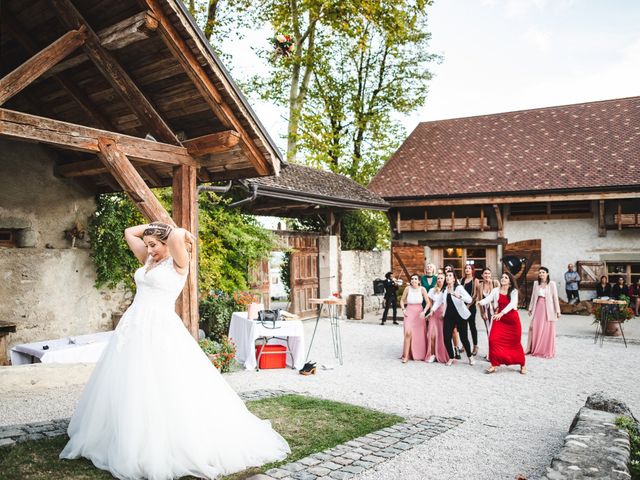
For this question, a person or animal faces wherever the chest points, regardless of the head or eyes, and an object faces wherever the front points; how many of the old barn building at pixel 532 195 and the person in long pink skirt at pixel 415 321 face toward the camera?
2

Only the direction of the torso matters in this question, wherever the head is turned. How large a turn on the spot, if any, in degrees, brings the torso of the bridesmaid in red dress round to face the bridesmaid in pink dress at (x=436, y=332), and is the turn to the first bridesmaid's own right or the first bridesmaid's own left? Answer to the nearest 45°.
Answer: approximately 90° to the first bridesmaid's own right

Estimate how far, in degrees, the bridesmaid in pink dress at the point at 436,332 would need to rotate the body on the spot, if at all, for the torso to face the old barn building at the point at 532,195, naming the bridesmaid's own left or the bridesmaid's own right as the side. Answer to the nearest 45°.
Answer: approximately 135° to the bridesmaid's own right

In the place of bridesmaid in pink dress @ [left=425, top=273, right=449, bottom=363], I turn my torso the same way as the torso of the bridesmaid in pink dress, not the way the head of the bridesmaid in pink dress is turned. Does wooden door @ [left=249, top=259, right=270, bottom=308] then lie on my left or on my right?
on my right
